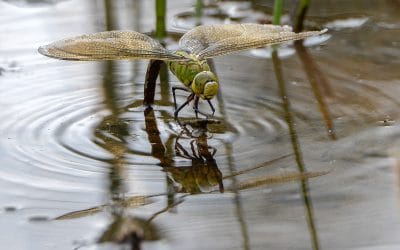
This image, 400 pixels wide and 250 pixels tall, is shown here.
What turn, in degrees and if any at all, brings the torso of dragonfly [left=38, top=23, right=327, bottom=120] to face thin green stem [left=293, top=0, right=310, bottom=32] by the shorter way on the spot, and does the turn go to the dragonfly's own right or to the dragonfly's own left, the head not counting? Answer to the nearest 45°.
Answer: approximately 90° to the dragonfly's own left

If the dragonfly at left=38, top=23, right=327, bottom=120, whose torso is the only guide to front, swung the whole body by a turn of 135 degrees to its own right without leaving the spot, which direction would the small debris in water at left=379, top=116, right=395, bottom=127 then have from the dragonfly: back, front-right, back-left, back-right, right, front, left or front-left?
back

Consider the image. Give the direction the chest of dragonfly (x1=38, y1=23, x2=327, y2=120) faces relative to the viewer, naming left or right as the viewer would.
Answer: facing the viewer and to the right of the viewer
